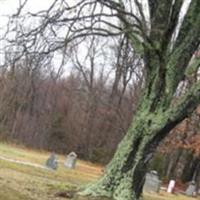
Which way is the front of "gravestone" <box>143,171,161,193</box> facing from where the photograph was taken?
facing the viewer

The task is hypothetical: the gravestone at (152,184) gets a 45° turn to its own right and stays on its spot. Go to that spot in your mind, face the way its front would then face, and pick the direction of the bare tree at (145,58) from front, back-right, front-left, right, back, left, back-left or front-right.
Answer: front-left
